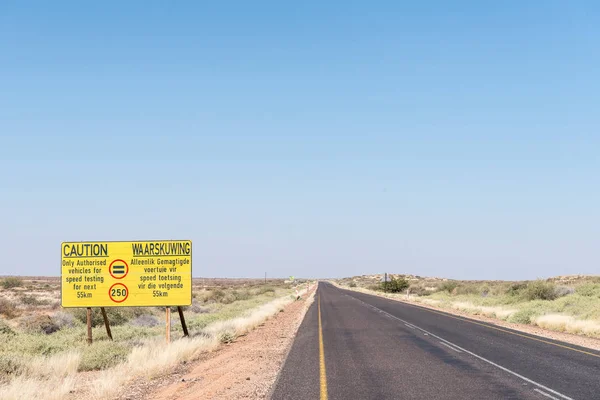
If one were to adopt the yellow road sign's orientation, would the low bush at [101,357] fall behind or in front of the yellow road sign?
in front

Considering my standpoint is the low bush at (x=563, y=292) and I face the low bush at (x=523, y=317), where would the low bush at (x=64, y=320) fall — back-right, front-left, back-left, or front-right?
front-right

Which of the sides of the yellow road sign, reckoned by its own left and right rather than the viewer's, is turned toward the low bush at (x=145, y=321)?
back

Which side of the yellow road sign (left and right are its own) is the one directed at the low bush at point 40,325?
back

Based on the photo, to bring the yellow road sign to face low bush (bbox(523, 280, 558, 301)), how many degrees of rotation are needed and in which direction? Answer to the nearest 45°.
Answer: approximately 135° to its left

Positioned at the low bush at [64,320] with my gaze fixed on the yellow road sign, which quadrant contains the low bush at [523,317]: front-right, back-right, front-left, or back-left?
front-left

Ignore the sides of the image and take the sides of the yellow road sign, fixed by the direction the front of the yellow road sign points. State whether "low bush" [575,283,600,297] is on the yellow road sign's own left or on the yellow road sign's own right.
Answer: on the yellow road sign's own left

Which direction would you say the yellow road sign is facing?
toward the camera

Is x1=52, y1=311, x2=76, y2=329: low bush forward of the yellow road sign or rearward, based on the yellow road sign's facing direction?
rearward

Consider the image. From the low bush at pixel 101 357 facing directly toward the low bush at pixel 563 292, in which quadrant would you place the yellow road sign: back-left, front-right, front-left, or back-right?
front-left

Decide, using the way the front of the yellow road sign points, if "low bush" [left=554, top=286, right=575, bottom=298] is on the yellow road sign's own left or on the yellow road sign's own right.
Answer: on the yellow road sign's own left

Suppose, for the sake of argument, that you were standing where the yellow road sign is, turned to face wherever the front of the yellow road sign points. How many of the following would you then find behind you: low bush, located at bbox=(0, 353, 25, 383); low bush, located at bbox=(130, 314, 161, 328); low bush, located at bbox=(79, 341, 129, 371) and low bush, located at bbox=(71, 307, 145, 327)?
2

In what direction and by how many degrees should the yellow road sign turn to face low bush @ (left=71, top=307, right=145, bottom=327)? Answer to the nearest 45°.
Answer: approximately 180°
